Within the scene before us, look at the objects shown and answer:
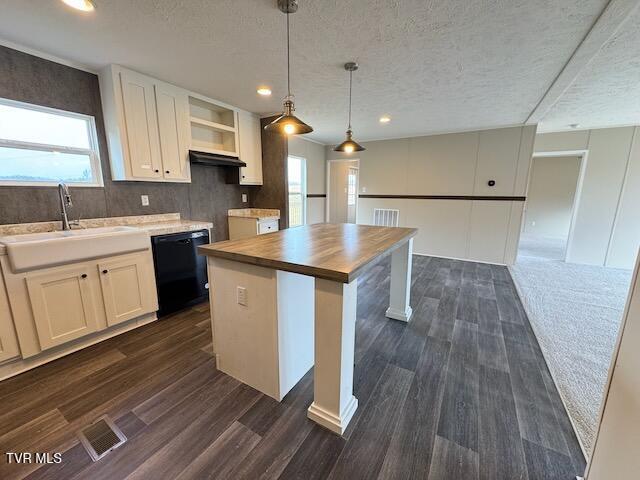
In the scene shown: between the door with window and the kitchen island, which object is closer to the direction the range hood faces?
the kitchen island

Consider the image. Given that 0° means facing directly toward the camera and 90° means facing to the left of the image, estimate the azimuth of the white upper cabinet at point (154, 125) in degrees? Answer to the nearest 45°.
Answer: approximately 315°

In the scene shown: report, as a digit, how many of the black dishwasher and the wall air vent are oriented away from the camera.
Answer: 0

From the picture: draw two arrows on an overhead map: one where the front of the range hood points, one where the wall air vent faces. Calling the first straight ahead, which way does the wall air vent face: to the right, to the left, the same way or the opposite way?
to the right

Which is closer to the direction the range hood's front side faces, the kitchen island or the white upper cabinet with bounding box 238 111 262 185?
the kitchen island

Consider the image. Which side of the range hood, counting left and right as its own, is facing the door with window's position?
left

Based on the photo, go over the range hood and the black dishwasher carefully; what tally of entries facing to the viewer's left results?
0

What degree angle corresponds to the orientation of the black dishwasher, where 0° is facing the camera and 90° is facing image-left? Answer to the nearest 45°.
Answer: approximately 315°

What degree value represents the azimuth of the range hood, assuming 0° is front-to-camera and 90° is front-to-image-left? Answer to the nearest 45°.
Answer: approximately 315°

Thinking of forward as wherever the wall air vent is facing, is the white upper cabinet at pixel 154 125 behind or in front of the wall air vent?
in front

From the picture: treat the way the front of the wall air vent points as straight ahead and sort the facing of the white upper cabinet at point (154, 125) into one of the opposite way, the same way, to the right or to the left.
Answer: to the left

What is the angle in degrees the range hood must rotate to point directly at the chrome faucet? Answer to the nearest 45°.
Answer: approximately 90° to its right

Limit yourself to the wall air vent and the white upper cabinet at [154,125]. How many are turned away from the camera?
0
